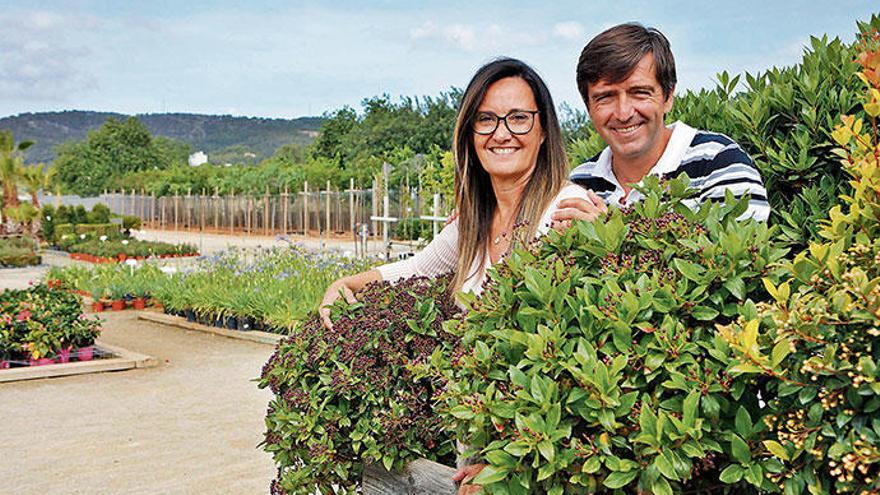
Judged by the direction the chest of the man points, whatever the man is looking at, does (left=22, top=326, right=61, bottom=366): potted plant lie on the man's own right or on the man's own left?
on the man's own right

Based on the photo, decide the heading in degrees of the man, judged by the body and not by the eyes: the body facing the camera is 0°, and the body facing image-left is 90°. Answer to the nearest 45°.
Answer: approximately 45°

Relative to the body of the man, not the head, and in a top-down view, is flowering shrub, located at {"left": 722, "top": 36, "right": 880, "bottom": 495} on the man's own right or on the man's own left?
on the man's own left

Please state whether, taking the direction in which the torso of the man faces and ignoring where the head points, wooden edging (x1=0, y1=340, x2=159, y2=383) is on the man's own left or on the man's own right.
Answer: on the man's own right

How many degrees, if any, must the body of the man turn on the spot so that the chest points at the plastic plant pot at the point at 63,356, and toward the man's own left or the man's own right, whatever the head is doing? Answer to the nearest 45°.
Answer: approximately 90° to the man's own right

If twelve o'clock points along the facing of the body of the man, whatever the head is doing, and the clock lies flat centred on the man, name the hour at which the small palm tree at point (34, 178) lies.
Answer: The small palm tree is roughly at 3 o'clock from the man.

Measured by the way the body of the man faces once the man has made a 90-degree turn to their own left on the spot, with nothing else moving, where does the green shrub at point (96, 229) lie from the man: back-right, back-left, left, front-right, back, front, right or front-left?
back

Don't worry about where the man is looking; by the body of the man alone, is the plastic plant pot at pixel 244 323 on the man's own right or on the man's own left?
on the man's own right

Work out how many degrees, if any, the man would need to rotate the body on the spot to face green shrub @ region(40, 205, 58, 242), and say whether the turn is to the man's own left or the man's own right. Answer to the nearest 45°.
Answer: approximately 90° to the man's own right

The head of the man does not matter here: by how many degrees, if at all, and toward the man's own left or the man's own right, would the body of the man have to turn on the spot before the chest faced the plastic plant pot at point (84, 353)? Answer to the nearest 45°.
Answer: approximately 90° to the man's own right

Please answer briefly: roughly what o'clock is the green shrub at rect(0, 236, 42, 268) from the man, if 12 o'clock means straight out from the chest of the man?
The green shrub is roughly at 3 o'clock from the man.
